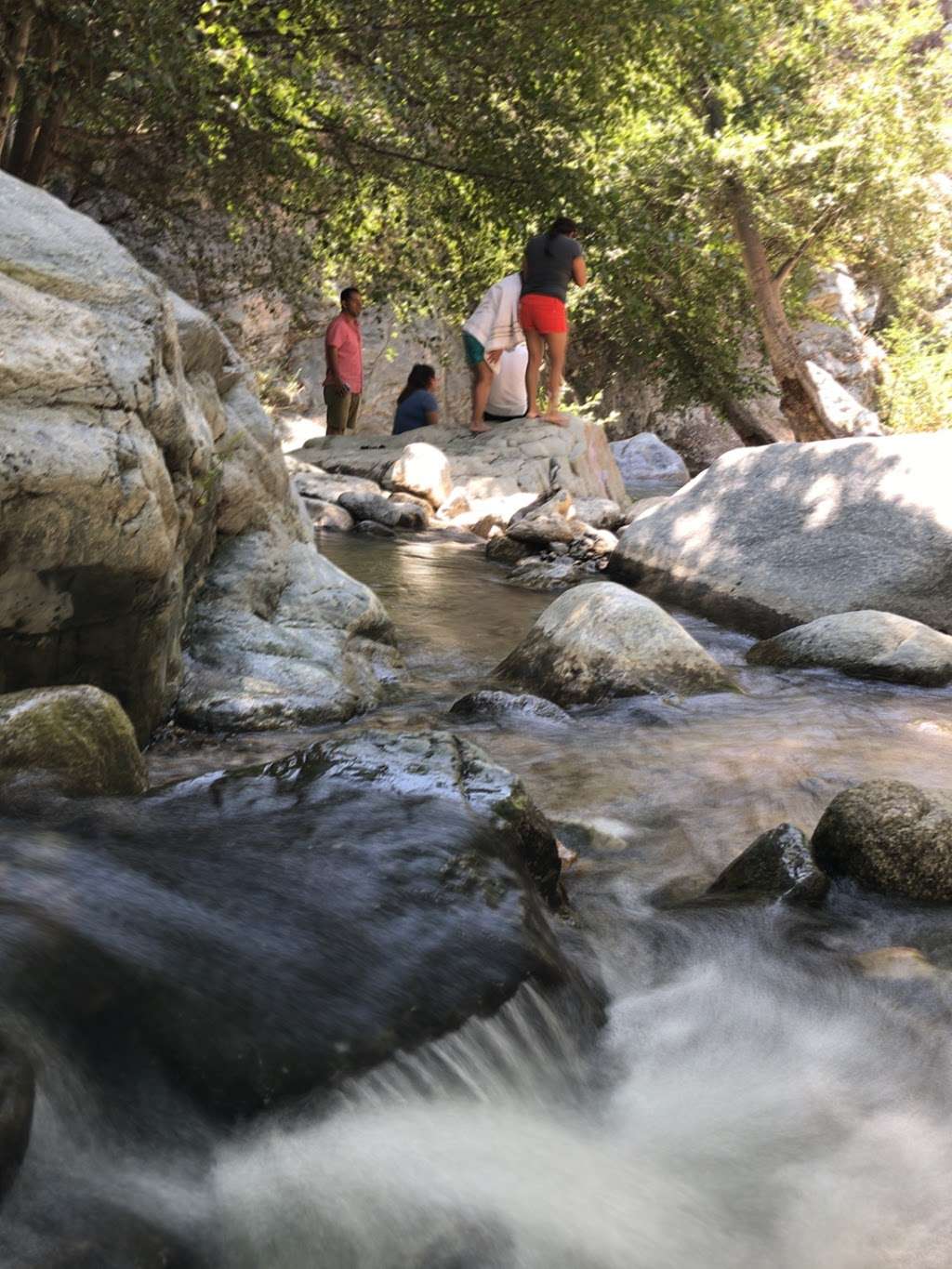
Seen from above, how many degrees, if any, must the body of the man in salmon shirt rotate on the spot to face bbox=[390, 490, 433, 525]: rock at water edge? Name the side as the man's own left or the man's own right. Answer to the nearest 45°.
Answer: approximately 45° to the man's own right

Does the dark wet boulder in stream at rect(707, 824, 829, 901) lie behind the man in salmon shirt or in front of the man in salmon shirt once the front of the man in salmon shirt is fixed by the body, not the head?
in front

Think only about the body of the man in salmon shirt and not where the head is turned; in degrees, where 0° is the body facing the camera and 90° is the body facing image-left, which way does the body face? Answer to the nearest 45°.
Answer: approximately 315°

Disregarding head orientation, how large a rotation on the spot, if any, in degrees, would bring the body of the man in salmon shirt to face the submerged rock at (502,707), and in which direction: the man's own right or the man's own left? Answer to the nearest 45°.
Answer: approximately 45° to the man's own right
